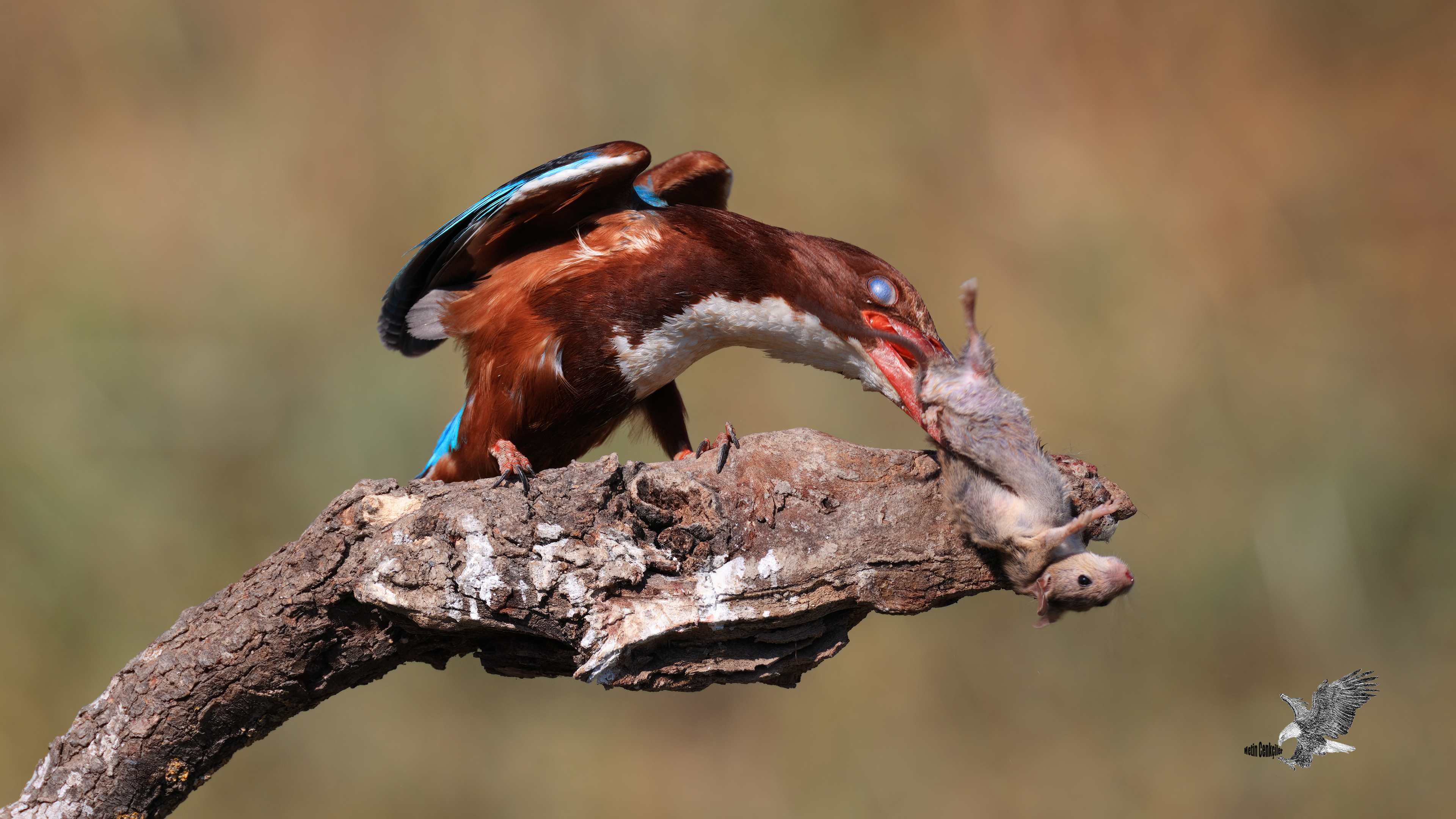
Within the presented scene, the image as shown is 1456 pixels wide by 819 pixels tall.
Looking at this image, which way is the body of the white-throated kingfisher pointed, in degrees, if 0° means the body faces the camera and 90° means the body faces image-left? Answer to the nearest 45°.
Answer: approximately 270°
